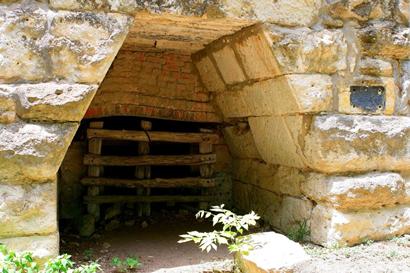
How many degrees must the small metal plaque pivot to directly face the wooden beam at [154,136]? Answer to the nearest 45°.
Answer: approximately 90° to its right

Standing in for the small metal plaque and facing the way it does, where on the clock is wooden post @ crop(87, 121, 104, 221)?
The wooden post is roughly at 3 o'clock from the small metal plaque.

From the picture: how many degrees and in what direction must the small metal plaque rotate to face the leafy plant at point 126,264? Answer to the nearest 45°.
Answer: approximately 45° to its right

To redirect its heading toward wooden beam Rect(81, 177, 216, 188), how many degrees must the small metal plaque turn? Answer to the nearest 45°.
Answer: approximately 90° to its right

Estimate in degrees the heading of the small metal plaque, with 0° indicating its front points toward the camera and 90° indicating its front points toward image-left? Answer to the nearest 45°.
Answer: approximately 0°

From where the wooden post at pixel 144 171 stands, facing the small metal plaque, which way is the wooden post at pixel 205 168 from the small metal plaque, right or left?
left

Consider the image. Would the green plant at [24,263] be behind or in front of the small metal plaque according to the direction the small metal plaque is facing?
in front

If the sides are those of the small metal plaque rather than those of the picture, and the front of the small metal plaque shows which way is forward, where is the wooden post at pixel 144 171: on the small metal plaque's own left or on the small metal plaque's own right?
on the small metal plaque's own right
